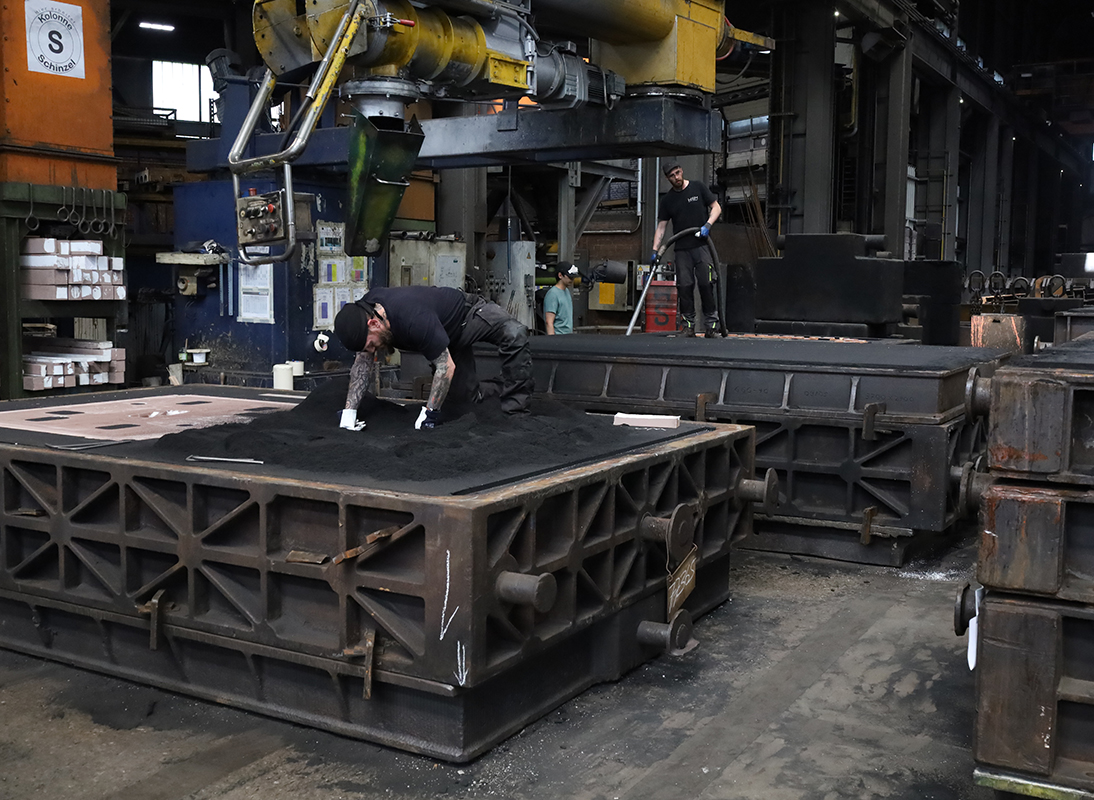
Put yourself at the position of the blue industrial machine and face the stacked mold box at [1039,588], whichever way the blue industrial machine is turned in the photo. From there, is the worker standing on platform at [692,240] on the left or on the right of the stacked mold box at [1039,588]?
left

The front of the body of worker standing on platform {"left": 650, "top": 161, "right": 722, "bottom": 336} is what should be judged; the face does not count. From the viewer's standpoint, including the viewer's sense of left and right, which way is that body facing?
facing the viewer

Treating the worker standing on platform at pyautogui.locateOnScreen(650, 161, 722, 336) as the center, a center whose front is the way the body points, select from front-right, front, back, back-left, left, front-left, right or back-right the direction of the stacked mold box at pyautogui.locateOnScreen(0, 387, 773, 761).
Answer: front

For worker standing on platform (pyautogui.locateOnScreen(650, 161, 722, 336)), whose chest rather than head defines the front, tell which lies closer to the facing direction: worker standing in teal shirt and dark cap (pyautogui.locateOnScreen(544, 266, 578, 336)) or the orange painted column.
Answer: the orange painted column

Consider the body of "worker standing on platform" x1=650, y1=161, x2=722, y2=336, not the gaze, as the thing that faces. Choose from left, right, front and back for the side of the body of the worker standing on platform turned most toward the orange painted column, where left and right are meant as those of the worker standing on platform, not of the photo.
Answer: right

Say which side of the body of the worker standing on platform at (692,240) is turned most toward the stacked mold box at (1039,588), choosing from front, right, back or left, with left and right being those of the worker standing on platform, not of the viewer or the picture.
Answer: front

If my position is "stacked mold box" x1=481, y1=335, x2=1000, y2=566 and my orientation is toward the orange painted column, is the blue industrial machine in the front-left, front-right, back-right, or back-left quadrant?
front-right

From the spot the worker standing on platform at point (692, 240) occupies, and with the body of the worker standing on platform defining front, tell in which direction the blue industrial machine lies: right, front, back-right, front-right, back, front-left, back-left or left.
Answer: right

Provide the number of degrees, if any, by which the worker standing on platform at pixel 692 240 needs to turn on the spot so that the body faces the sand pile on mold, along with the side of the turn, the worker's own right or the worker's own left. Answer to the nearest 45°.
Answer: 0° — they already face it

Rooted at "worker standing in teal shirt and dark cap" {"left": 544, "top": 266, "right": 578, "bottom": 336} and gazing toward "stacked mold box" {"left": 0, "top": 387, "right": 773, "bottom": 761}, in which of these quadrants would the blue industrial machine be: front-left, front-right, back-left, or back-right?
front-right

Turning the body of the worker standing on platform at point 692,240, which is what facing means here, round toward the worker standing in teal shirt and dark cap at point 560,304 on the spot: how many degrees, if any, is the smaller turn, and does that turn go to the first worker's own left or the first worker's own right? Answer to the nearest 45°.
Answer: approximately 135° to the first worker's own right

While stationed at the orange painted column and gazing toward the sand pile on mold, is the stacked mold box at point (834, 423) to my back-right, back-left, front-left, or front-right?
front-left
